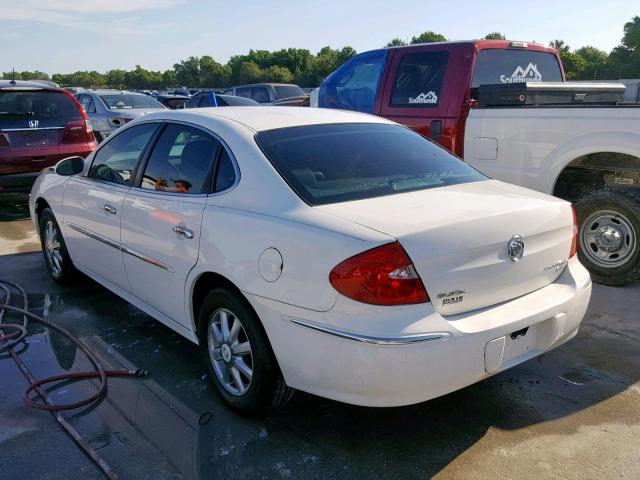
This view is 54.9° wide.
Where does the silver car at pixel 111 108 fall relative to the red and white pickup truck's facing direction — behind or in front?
in front

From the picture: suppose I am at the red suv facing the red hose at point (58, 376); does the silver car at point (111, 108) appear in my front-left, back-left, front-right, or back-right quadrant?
back-left

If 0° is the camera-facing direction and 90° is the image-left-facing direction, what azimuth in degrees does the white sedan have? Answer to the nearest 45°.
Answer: approximately 135°

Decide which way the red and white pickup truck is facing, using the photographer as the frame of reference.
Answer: facing away from the viewer and to the left of the viewer

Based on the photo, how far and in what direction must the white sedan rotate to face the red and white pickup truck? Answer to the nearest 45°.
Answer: approximately 90° to its right

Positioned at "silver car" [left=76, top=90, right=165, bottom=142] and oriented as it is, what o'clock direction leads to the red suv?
The red suv is roughly at 8 o'clock from the silver car.

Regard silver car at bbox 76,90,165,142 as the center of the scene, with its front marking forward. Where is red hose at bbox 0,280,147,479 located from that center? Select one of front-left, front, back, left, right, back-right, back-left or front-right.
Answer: back-left

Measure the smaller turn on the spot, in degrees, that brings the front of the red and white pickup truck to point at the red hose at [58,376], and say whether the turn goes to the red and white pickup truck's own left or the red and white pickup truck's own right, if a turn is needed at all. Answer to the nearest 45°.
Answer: approximately 90° to the red and white pickup truck's own left

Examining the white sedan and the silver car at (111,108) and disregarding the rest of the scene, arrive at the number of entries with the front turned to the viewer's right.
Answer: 0

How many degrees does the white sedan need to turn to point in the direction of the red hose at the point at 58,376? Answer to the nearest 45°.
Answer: approximately 45° to its left

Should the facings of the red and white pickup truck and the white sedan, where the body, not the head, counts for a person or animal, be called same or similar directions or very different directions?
same or similar directions

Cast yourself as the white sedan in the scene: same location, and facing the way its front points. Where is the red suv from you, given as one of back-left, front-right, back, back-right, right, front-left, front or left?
front

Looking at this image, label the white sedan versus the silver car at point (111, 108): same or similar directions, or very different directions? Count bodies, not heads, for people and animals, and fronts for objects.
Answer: same or similar directions

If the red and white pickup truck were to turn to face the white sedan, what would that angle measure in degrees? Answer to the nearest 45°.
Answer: approximately 135° to its left

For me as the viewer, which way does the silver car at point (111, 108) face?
facing away from the viewer and to the left of the viewer

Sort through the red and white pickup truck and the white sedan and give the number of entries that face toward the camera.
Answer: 0
